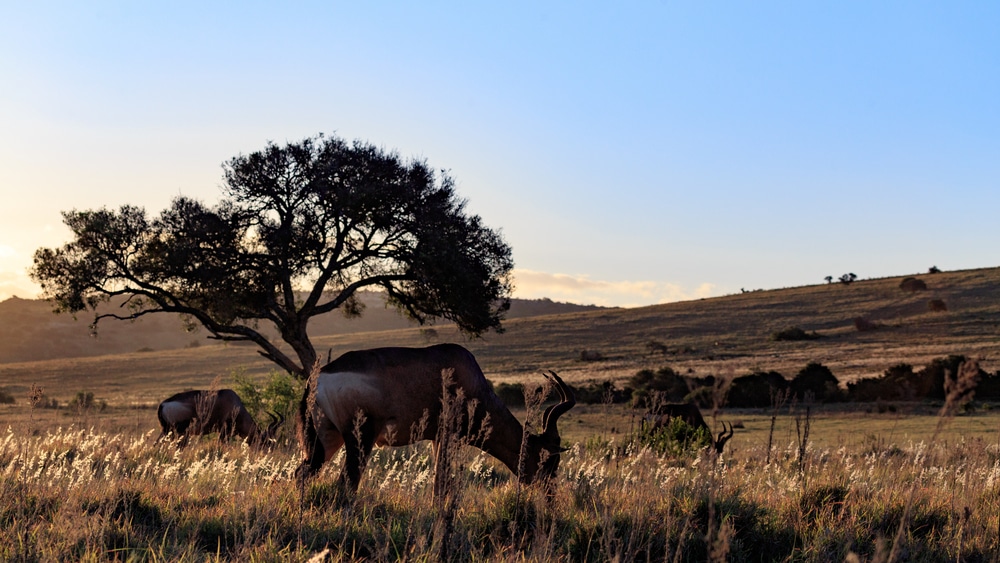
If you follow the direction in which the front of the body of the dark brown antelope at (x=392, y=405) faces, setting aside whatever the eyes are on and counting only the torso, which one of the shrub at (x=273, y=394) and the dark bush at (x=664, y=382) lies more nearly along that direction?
the dark bush

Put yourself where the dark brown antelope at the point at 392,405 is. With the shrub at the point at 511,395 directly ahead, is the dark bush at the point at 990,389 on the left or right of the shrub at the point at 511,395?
right

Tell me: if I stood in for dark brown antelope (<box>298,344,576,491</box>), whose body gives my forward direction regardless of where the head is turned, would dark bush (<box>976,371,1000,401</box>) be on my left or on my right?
on my left

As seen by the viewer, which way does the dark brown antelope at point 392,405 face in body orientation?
to the viewer's right

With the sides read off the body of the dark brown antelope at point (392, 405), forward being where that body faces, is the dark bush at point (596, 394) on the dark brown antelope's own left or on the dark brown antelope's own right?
on the dark brown antelope's own left

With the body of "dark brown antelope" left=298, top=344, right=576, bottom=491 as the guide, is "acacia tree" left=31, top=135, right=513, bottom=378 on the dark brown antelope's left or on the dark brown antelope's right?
on the dark brown antelope's left

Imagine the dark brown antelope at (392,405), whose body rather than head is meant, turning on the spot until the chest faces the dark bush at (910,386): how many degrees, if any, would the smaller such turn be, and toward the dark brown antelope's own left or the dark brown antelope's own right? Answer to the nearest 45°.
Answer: approximately 45° to the dark brown antelope's own left

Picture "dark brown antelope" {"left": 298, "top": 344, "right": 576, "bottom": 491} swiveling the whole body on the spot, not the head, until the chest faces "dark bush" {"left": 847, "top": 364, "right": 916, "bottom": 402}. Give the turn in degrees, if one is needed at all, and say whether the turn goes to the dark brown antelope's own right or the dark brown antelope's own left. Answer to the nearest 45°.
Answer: approximately 45° to the dark brown antelope's own left

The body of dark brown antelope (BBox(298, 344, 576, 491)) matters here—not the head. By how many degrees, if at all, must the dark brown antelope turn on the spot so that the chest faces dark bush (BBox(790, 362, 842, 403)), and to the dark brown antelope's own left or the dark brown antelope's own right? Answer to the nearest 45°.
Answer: approximately 45° to the dark brown antelope's own left

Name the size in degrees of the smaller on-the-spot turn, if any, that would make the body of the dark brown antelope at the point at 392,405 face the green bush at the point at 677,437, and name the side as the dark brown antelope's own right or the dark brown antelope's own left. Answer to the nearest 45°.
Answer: approximately 45° to the dark brown antelope's own left

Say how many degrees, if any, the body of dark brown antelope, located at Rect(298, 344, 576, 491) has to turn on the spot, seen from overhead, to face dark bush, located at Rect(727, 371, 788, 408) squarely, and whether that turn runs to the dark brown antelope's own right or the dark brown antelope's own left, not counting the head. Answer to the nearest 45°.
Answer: approximately 45° to the dark brown antelope's own left

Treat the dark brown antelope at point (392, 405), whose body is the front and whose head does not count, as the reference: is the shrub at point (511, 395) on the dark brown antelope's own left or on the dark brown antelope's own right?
on the dark brown antelope's own left
